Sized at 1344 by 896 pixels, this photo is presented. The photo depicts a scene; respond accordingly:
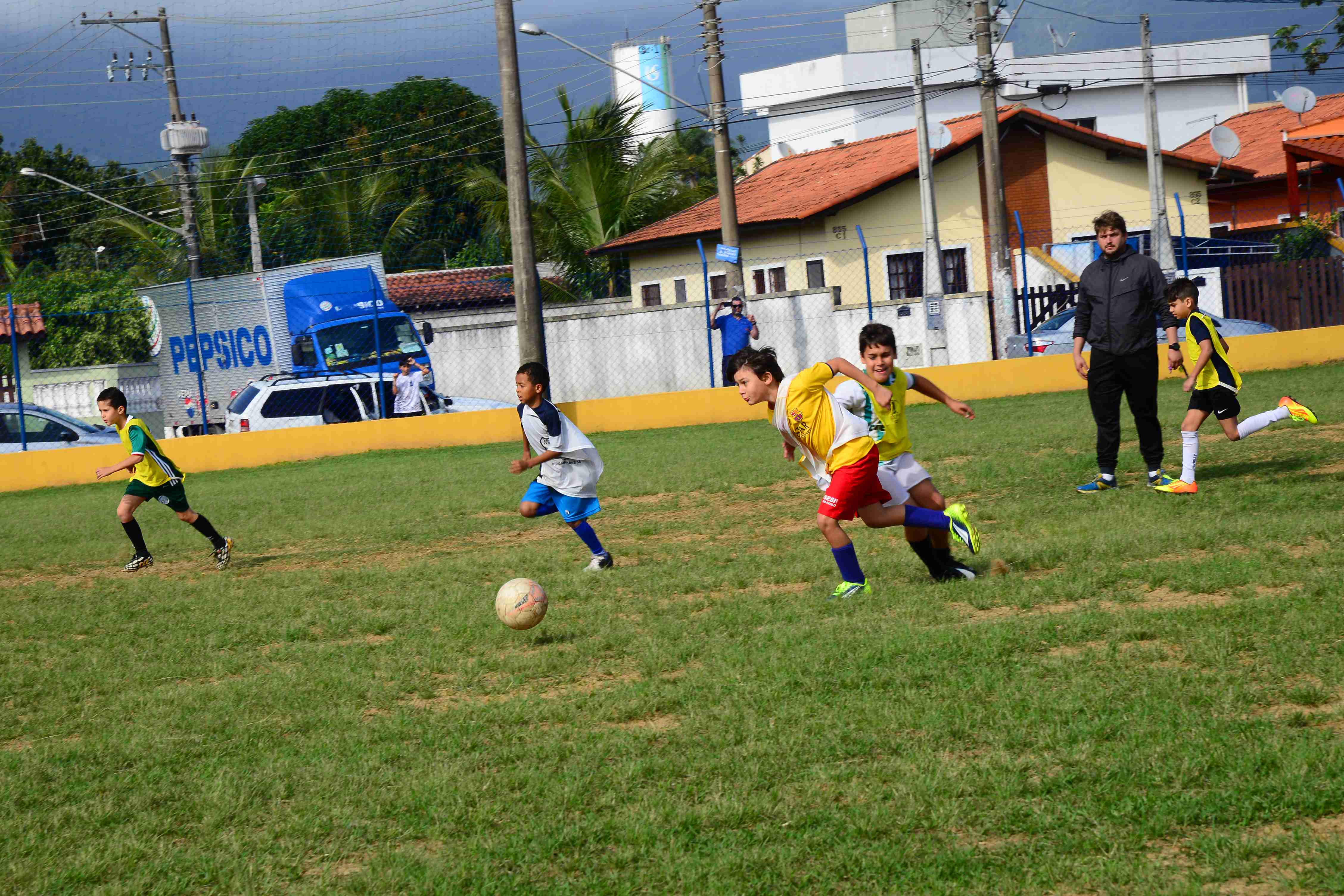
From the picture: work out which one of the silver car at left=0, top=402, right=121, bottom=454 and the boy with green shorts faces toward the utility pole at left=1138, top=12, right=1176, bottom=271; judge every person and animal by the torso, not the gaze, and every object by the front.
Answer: the silver car

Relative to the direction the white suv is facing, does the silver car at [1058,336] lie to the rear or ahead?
ahead

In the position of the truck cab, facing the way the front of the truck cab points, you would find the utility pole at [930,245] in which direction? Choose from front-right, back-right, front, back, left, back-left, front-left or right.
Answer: front-left

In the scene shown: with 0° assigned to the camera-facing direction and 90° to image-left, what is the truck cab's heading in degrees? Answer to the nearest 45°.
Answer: approximately 315°

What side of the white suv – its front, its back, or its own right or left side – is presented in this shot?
right

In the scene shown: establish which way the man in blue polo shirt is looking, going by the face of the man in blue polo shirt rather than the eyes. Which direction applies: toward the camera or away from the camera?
toward the camera

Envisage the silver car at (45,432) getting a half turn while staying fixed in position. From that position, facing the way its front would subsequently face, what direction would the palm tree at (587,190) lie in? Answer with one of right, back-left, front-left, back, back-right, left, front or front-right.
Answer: back-right

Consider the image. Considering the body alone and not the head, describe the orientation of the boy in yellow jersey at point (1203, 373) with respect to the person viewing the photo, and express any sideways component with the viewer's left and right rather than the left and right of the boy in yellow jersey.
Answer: facing to the left of the viewer

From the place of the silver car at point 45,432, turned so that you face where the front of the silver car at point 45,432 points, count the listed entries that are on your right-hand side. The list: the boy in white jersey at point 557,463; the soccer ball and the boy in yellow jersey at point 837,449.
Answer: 3

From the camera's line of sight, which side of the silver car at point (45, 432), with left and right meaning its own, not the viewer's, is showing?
right
